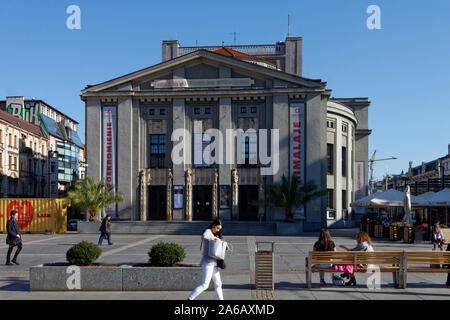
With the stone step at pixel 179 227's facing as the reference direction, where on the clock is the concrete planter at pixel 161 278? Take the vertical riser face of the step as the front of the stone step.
The concrete planter is roughly at 12 o'clock from the stone step.

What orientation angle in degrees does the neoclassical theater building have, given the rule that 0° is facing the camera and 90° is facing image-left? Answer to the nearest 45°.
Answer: approximately 0°

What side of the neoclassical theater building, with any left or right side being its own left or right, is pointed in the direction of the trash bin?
front

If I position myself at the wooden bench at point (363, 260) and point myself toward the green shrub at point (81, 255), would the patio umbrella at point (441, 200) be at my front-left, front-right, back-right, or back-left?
back-right

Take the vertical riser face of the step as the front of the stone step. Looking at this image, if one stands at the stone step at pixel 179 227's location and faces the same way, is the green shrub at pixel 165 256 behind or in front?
in front

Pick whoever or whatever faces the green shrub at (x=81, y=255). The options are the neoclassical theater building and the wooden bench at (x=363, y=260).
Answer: the neoclassical theater building
